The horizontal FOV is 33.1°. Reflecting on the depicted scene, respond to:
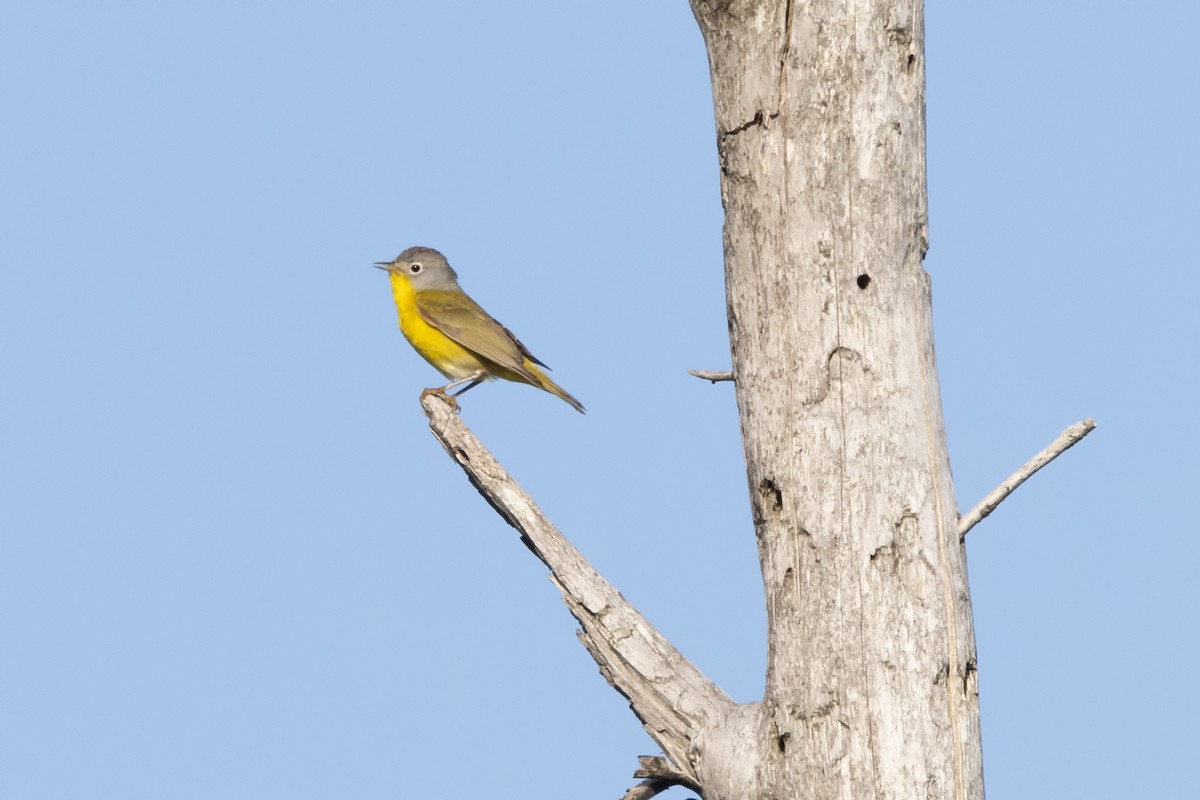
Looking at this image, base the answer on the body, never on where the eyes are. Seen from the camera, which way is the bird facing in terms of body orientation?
to the viewer's left

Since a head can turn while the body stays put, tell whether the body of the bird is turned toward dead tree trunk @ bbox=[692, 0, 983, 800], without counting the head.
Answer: no
